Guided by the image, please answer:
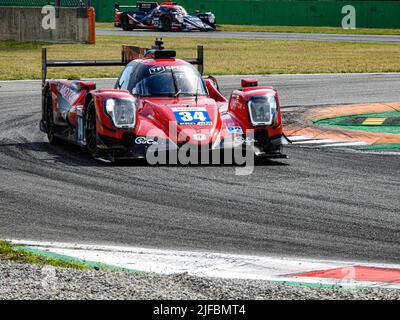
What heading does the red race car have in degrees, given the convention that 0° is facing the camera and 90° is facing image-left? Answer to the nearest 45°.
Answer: approximately 0°

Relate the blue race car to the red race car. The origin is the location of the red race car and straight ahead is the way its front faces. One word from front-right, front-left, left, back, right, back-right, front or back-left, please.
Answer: back

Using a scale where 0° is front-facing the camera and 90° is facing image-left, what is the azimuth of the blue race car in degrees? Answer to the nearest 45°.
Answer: approximately 315°

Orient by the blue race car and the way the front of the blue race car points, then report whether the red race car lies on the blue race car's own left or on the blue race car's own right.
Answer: on the blue race car's own right
